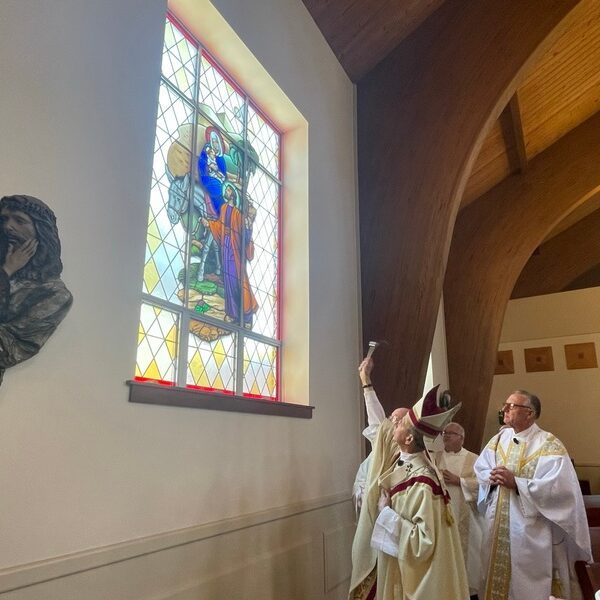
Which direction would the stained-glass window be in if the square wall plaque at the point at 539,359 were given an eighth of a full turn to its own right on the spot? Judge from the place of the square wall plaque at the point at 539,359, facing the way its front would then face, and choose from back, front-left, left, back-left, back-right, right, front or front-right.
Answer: front-left

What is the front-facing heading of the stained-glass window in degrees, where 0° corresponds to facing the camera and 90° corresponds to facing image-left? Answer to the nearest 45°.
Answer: approximately 315°

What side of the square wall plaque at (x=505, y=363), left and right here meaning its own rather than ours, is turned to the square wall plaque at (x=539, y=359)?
left

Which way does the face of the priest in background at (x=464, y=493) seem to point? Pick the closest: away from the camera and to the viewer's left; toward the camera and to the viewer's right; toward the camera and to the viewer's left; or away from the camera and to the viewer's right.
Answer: toward the camera and to the viewer's left

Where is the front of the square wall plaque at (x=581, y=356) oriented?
toward the camera

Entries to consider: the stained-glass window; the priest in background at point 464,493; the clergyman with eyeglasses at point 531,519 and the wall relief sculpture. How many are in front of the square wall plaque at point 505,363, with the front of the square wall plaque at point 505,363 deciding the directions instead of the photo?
4

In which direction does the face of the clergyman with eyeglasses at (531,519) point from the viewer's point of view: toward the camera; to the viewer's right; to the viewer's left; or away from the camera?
to the viewer's left

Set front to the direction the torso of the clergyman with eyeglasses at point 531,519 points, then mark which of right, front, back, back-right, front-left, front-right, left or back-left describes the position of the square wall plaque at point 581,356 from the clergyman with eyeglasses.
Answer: back-right

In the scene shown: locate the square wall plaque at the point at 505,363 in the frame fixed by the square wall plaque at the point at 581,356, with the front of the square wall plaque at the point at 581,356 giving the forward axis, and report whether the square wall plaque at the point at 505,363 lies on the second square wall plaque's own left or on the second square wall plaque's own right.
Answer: on the second square wall plaque's own right

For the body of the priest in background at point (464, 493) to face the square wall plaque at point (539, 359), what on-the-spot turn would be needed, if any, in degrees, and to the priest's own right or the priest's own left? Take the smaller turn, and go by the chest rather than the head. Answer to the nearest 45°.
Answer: approximately 135° to the priest's own right

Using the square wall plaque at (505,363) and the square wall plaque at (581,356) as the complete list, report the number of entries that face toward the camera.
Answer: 2

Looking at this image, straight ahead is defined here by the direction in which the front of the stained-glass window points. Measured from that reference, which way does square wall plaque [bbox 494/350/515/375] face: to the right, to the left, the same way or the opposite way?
to the right

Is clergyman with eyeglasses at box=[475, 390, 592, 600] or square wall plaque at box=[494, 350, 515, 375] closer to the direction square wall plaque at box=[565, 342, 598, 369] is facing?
the clergyman with eyeglasses

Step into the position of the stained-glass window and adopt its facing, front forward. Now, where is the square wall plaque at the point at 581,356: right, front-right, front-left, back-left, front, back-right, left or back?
left

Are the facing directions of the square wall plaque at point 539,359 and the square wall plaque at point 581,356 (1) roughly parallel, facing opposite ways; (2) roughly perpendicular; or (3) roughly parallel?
roughly parallel

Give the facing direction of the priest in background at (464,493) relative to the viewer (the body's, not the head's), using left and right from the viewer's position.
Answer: facing the viewer and to the left of the viewer

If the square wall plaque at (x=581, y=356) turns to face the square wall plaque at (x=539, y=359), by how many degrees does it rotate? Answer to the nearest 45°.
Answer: approximately 90° to its right

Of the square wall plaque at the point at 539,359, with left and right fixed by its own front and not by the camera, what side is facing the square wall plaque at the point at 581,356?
left

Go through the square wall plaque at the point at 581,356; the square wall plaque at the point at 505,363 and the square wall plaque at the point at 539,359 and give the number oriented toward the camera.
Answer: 3
